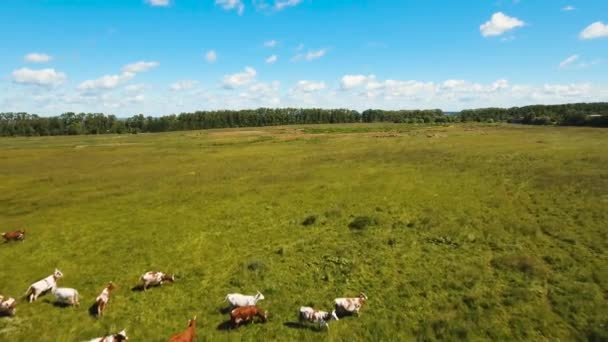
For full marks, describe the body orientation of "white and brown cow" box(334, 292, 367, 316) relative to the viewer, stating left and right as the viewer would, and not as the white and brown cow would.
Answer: facing to the right of the viewer

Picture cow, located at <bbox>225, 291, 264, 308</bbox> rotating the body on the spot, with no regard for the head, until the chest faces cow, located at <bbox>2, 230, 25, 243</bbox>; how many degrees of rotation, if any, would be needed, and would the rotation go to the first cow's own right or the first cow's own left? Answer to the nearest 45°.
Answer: approximately 135° to the first cow's own left

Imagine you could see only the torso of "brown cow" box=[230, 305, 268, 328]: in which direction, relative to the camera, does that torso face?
to the viewer's right

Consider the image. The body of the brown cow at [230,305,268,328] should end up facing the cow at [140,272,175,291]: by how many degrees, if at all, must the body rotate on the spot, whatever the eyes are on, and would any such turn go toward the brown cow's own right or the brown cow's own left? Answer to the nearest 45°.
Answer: approximately 135° to the brown cow's own left

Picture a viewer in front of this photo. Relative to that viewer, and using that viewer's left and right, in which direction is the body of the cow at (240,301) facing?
facing to the right of the viewer

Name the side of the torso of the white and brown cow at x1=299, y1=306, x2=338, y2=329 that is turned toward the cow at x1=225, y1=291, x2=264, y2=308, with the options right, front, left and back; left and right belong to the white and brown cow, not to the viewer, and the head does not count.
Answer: back

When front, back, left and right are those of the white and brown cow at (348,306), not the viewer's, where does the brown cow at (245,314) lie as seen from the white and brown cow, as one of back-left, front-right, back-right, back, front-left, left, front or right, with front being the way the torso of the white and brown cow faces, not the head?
back

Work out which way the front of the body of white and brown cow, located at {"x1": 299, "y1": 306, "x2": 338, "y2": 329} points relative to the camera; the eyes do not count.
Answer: to the viewer's right

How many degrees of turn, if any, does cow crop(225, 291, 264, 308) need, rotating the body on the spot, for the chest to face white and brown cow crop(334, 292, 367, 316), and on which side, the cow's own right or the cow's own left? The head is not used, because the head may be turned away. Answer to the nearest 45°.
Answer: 0° — it already faces it
